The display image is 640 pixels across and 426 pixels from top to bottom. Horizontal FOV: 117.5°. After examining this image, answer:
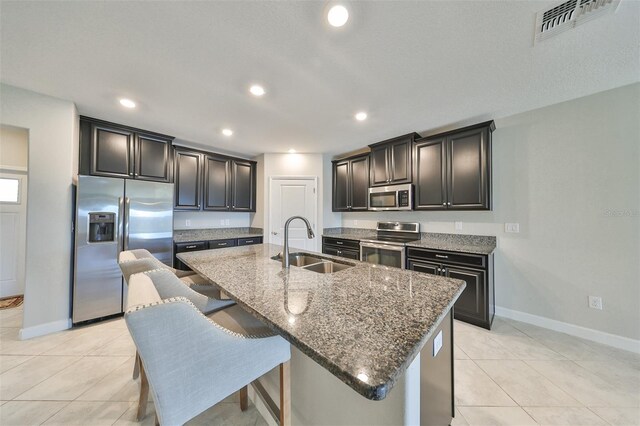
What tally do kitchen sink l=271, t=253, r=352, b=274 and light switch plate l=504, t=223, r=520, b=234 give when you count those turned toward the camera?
1

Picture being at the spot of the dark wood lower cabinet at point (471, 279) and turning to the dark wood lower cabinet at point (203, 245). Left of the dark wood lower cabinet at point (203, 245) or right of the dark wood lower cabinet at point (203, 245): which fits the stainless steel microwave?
right

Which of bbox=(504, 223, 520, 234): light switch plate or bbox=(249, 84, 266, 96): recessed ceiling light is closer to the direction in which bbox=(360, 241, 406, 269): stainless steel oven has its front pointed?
the recessed ceiling light

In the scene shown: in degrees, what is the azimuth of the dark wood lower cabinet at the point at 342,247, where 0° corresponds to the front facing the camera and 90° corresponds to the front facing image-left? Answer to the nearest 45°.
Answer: approximately 45°

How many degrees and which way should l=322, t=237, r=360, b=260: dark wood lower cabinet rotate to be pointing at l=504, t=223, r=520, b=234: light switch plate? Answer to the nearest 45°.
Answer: approximately 90° to its left
